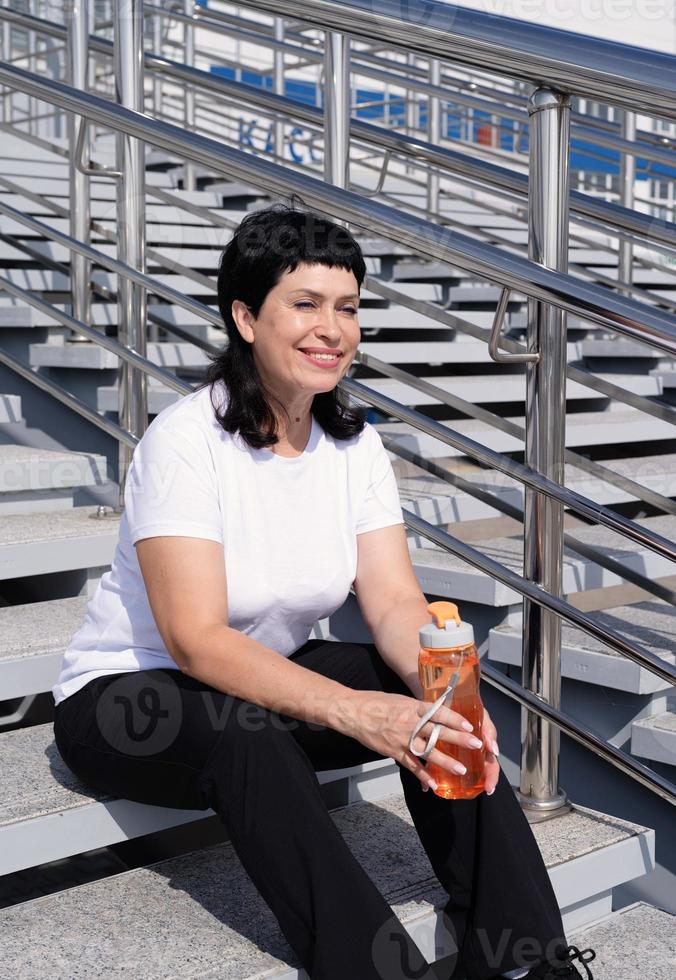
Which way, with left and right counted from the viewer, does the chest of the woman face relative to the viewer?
facing the viewer and to the right of the viewer

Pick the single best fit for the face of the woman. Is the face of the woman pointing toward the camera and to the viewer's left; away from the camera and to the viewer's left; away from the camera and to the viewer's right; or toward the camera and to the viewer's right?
toward the camera and to the viewer's right

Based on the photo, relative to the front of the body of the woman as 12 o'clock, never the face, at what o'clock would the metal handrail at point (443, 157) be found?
The metal handrail is roughly at 8 o'clock from the woman.
